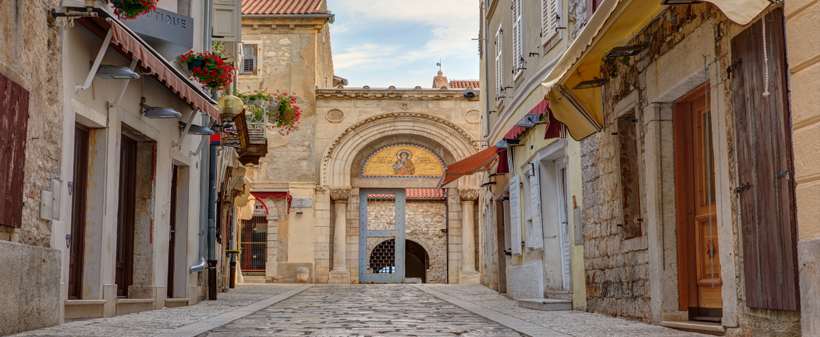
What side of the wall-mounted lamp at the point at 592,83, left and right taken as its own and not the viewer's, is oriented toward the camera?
left

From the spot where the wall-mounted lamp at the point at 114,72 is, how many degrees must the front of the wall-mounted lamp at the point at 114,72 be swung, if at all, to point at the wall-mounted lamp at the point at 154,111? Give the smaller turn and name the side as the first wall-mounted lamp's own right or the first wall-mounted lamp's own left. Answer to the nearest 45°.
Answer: approximately 90° to the first wall-mounted lamp's own left

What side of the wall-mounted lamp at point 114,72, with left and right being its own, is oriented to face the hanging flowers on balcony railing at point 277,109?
left

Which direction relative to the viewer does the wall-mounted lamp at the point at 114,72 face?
to the viewer's right

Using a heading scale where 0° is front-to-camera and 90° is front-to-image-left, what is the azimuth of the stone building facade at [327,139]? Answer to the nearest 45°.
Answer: approximately 0°

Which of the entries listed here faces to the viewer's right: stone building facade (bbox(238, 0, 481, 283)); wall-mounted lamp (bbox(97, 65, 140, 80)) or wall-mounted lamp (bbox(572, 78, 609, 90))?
wall-mounted lamp (bbox(97, 65, 140, 80))

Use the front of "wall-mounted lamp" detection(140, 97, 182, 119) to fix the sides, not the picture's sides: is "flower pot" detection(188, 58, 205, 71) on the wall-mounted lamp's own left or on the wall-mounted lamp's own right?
on the wall-mounted lamp's own left

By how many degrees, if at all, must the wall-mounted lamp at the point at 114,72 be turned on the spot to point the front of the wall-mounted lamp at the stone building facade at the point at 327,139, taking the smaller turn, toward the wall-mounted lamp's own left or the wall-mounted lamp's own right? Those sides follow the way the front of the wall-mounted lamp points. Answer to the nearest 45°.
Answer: approximately 90° to the wall-mounted lamp's own left

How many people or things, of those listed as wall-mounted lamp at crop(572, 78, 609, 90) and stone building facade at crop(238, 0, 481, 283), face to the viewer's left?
1

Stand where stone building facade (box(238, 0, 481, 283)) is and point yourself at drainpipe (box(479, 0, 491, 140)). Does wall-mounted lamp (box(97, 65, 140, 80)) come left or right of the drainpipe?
right

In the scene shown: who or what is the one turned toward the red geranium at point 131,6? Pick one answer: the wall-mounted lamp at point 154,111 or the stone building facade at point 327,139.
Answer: the stone building facade

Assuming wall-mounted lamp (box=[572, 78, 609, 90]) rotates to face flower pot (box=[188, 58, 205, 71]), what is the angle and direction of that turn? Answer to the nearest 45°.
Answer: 0° — it already faces it

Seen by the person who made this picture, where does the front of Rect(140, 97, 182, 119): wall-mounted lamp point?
facing to the right of the viewer
